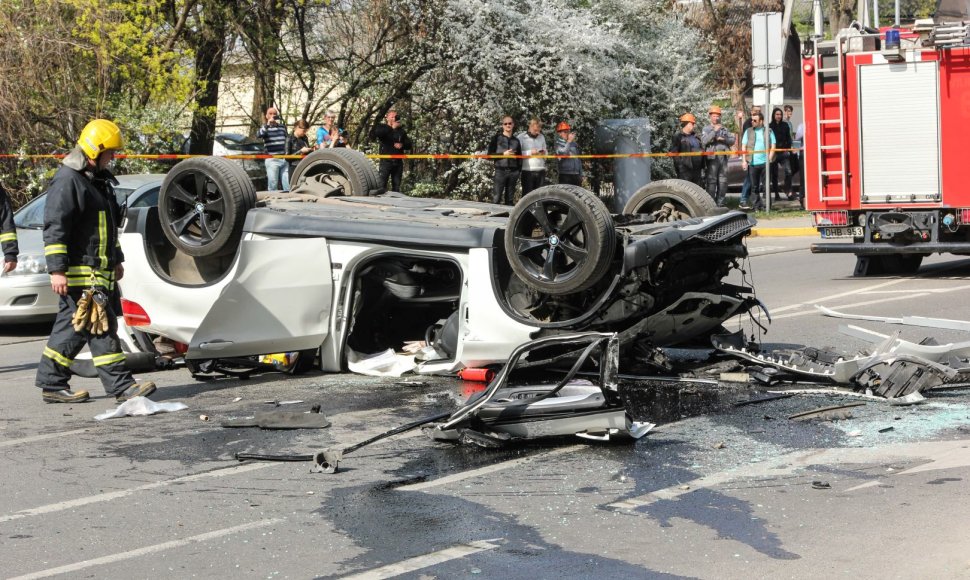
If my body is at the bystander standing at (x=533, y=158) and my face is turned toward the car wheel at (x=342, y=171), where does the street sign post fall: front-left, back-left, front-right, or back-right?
back-left

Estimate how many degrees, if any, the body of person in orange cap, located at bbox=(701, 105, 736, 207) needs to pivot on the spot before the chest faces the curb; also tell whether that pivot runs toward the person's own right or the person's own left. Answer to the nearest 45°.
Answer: approximately 45° to the person's own left

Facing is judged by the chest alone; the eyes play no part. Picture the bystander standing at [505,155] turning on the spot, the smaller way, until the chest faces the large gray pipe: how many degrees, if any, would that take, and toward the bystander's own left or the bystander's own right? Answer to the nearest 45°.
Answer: approximately 135° to the bystander's own left

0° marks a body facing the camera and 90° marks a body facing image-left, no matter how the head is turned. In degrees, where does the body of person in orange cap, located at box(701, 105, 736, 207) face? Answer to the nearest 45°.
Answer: approximately 0°

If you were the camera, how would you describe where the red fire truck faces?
facing away from the viewer

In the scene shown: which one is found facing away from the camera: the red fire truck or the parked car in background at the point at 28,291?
the red fire truck

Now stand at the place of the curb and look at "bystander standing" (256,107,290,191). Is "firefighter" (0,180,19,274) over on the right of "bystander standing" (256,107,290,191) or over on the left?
left

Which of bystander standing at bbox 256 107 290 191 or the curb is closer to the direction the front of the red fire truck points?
the curb

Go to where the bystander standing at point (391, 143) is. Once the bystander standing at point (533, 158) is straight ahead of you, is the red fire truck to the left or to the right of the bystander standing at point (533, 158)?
right

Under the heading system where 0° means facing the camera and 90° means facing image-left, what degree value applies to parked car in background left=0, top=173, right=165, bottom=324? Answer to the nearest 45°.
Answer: approximately 45°

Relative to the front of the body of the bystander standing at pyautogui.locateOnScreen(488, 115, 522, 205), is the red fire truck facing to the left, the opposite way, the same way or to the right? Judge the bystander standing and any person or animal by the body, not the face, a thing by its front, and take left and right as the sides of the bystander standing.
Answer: the opposite way

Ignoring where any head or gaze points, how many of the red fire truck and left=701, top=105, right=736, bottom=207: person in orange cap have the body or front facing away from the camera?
1
